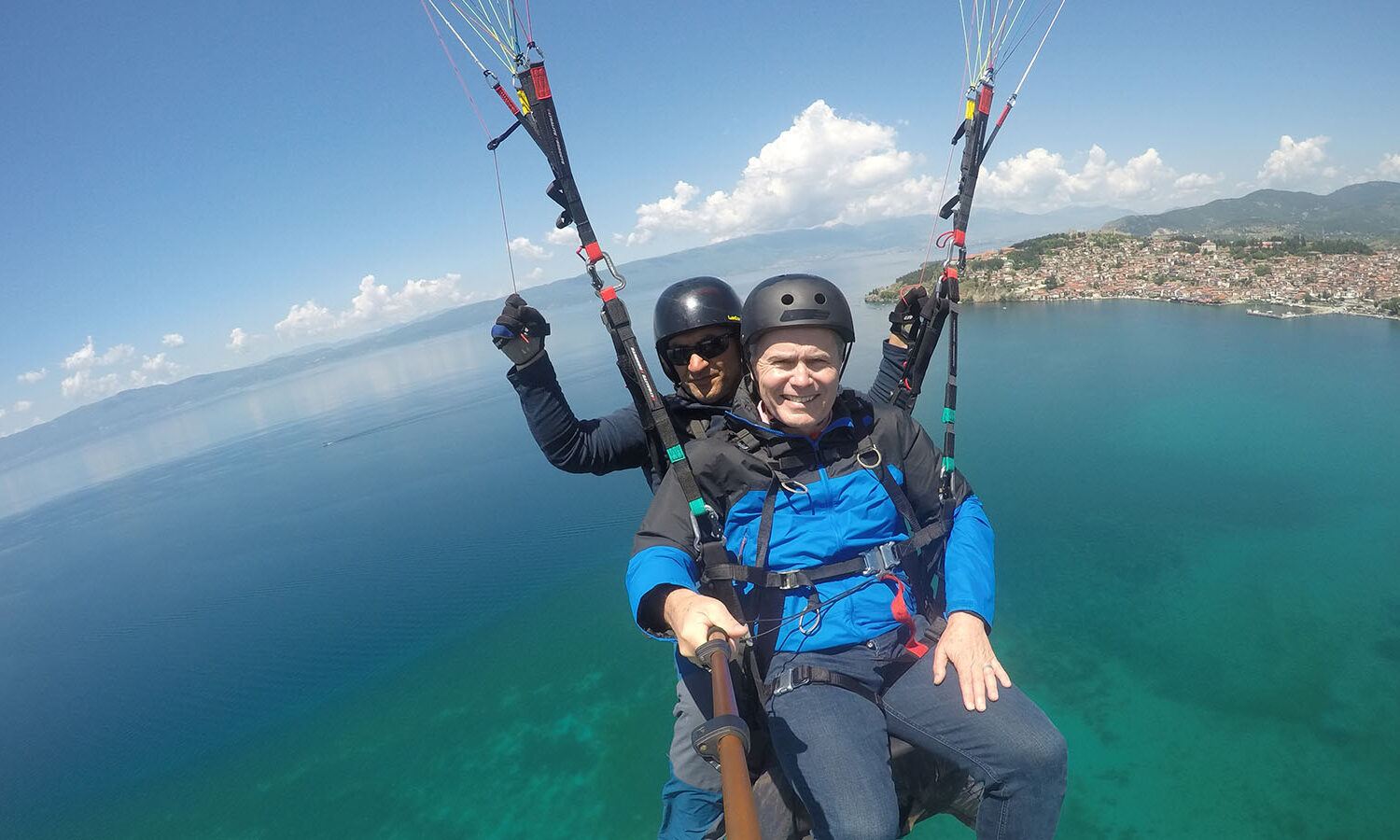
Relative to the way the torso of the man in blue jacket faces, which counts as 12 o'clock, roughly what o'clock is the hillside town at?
The hillside town is roughly at 7 o'clock from the man in blue jacket.

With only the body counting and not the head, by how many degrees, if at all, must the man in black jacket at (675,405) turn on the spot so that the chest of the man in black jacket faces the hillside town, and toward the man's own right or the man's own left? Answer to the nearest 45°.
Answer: approximately 135° to the man's own left

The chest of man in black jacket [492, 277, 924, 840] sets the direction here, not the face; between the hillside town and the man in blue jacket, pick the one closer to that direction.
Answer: the man in blue jacket

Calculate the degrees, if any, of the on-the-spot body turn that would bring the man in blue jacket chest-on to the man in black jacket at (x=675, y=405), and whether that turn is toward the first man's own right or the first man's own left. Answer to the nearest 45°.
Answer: approximately 135° to the first man's own right

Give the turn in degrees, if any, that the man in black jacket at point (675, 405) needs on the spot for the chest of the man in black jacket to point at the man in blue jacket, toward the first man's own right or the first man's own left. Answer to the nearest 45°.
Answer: approximately 45° to the first man's own left

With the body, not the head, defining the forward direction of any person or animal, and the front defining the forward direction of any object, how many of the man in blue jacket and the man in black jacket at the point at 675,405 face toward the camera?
2

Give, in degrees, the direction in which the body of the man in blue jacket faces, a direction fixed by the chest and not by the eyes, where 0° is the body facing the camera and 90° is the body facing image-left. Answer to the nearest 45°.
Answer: approximately 0°
